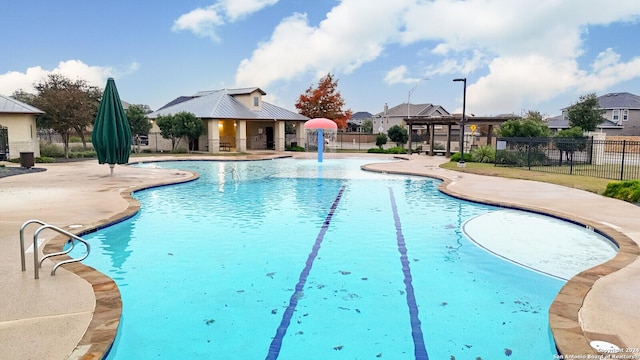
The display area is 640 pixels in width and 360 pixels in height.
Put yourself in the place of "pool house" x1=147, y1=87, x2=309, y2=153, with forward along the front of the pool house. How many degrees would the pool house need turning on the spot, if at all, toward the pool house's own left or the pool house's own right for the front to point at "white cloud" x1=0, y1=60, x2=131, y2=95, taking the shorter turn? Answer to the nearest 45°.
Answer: approximately 135° to the pool house's own right

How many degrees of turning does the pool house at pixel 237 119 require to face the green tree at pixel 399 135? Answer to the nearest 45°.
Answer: approximately 45° to its left

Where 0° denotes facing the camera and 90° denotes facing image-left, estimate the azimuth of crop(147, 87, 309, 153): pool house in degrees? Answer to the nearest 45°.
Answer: approximately 315°

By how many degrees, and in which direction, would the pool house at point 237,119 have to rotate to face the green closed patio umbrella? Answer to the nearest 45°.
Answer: approximately 45° to its right

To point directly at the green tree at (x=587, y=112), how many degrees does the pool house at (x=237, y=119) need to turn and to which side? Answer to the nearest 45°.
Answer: approximately 45° to its left

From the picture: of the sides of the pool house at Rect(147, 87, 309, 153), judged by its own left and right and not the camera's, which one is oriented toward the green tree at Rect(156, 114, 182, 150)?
right
